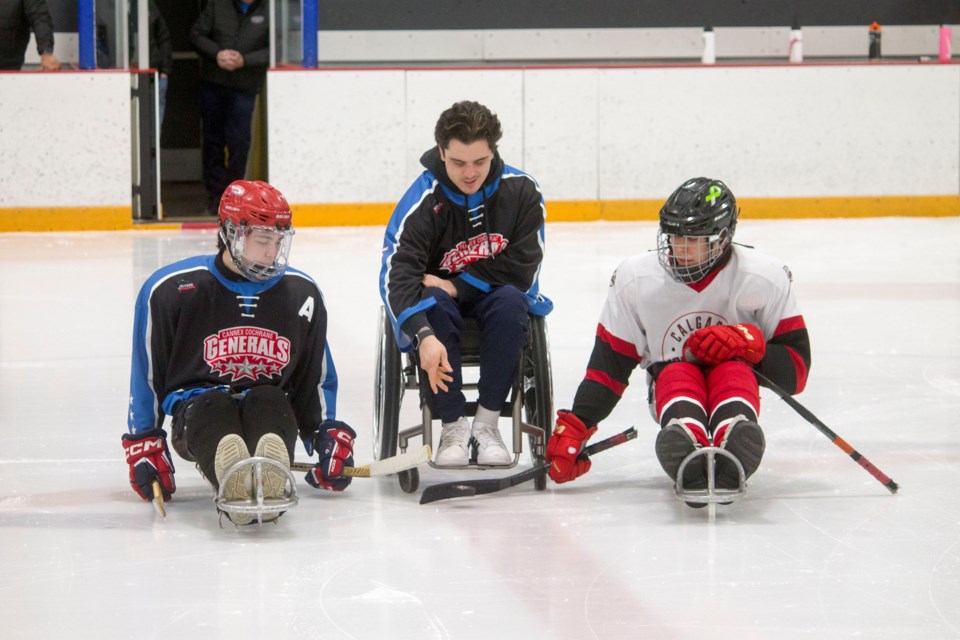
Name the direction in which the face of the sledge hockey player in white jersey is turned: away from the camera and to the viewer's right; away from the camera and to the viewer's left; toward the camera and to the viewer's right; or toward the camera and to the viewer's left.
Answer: toward the camera and to the viewer's left

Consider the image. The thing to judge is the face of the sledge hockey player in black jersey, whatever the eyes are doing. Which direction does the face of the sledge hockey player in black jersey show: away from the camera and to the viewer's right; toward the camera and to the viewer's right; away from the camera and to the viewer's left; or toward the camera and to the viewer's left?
toward the camera and to the viewer's right

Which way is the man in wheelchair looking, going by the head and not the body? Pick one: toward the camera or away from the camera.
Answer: toward the camera

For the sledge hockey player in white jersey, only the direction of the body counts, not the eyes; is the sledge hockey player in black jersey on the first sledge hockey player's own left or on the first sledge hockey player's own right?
on the first sledge hockey player's own right

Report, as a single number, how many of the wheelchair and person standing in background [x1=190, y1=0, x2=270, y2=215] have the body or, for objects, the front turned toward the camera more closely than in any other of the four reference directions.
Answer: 2

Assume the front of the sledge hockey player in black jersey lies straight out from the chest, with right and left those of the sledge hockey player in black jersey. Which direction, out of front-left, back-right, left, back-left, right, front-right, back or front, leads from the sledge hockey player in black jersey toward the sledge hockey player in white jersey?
left

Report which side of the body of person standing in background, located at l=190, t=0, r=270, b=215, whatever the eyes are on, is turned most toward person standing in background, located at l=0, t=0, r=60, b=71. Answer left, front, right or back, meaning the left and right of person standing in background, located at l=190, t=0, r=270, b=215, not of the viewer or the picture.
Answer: right

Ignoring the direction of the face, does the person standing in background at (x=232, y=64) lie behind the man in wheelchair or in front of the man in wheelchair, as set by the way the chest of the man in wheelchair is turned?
behind

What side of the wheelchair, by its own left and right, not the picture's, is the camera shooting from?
front

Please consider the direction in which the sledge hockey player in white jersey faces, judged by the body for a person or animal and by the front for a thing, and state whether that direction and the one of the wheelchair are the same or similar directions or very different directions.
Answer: same or similar directions

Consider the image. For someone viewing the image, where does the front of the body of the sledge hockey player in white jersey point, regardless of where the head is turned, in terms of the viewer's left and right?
facing the viewer

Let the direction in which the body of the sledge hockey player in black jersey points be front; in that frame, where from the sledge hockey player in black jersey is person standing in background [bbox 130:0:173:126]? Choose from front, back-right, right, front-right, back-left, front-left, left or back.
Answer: back
